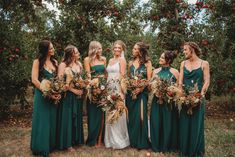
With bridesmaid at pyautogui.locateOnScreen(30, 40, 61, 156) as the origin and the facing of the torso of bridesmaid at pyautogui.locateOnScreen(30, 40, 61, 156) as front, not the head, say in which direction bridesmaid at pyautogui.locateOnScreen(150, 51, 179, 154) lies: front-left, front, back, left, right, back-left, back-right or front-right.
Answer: front-left

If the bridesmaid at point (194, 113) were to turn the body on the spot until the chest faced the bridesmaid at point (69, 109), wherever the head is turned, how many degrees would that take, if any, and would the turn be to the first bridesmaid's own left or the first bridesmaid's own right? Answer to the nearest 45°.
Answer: approximately 45° to the first bridesmaid's own right

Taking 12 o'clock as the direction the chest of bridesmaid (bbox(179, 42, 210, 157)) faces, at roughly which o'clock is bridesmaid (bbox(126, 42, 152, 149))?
bridesmaid (bbox(126, 42, 152, 149)) is roughly at 2 o'clock from bridesmaid (bbox(179, 42, 210, 157)).

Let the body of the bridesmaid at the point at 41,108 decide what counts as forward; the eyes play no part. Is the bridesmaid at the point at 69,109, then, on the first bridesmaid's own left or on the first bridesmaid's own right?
on the first bridesmaid's own left

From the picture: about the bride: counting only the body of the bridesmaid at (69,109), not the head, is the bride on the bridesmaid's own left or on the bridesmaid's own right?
on the bridesmaid's own left

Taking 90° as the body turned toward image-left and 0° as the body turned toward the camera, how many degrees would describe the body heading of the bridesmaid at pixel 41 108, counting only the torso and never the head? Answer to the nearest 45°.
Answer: approximately 315°

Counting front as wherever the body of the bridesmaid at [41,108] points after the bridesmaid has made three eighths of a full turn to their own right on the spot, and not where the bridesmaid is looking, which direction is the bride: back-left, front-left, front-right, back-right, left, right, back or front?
back

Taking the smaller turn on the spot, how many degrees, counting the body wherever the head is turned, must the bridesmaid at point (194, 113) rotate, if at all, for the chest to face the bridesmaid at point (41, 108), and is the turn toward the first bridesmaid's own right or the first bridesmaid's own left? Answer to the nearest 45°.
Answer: approximately 45° to the first bridesmaid's own right

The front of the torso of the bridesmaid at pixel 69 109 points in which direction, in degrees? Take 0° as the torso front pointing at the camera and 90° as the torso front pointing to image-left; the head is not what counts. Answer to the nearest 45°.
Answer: approximately 315°

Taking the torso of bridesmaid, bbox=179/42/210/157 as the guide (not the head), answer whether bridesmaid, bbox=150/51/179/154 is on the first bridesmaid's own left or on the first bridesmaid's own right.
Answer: on the first bridesmaid's own right

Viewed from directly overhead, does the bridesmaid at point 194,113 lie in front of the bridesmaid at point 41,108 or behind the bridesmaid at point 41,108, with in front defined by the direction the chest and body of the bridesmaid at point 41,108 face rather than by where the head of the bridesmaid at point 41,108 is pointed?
in front

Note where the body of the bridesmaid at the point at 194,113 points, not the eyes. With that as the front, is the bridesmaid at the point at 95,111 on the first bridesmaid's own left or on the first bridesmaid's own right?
on the first bridesmaid's own right
